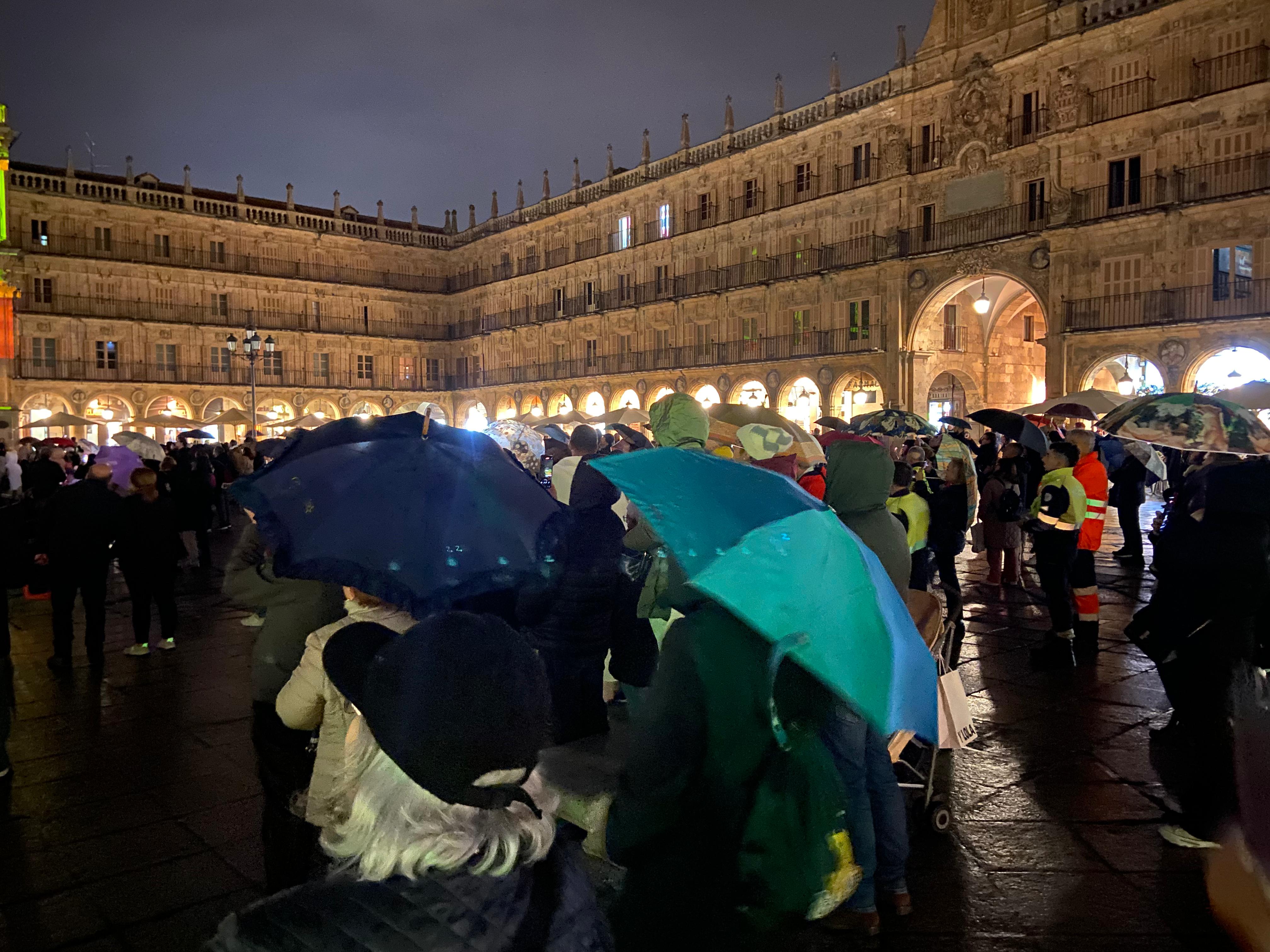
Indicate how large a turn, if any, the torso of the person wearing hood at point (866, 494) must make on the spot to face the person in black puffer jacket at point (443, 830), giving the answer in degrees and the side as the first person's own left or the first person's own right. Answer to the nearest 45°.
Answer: approximately 180°

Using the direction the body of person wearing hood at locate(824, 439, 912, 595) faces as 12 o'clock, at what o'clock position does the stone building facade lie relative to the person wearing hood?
The stone building facade is roughly at 12 o'clock from the person wearing hood.

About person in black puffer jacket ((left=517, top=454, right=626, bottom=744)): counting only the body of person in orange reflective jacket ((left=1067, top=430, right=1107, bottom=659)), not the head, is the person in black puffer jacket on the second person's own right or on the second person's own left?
on the second person's own left

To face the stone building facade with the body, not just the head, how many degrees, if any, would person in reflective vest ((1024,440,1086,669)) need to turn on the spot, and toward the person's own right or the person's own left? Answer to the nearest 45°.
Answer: approximately 90° to the person's own right

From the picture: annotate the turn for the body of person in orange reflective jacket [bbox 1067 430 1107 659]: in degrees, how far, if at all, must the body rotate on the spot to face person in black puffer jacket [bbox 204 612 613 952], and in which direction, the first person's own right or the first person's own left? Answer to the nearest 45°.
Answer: approximately 90° to the first person's own left

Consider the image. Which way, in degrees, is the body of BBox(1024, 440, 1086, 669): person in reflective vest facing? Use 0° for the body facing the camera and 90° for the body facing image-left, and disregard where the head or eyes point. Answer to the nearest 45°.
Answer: approximately 90°

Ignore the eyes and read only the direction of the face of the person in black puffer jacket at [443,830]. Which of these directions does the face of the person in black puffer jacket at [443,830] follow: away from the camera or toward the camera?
away from the camera

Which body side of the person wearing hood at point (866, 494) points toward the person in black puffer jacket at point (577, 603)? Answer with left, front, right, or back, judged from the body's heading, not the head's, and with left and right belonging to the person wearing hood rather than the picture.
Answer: left

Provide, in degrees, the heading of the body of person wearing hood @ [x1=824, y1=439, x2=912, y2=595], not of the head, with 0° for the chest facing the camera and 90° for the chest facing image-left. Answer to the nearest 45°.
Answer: approximately 180°
